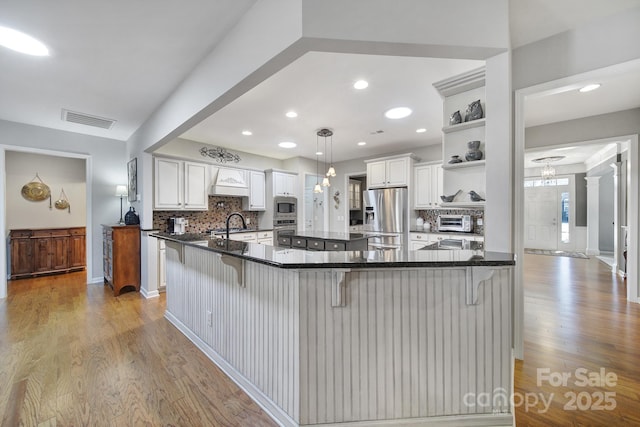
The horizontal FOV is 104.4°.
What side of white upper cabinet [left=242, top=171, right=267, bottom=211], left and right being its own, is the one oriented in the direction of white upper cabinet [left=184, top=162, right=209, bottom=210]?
right

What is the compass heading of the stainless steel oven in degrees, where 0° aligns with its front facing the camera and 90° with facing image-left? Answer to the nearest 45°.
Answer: approximately 0°

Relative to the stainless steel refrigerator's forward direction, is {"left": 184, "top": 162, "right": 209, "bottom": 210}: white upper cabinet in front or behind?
in front

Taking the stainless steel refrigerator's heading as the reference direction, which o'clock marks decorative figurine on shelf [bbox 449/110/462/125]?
The decorative figurine on shelf is roughly at 10 o'clock from the stainless steel refrigerator.

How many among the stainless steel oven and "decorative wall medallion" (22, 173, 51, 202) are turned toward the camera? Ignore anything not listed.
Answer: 2

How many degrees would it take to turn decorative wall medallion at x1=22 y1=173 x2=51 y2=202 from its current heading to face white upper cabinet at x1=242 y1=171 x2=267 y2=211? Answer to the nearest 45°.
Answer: approximately 45° to its left

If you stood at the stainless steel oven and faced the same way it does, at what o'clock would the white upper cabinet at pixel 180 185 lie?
The white upper cabinet is roughly at 2 o'clock from the stainless steel oven.

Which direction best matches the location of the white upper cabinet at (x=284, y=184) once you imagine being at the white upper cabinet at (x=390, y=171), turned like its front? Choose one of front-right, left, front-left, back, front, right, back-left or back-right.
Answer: front-right

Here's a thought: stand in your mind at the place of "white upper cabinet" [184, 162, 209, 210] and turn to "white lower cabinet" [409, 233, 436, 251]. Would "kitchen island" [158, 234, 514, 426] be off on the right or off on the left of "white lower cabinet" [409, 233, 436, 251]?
right

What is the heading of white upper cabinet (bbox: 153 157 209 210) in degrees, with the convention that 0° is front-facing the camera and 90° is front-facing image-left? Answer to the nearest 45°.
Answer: approximately 315°
